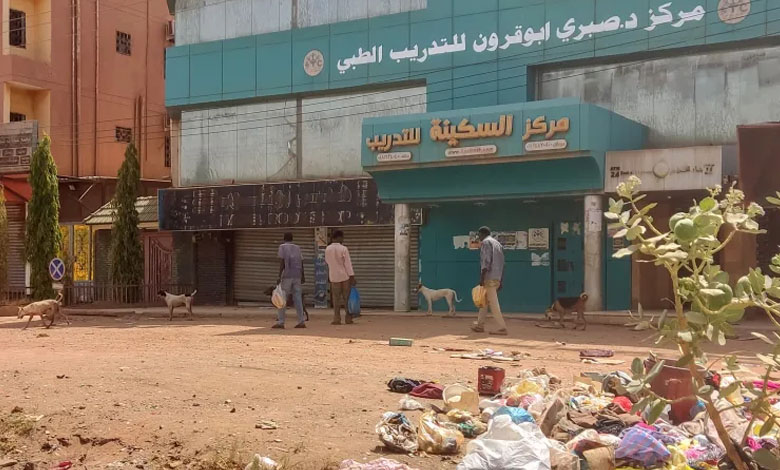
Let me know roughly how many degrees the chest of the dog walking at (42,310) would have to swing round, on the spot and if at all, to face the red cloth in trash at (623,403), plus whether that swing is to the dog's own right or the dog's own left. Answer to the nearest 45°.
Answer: approximately 90° to the dog's own left

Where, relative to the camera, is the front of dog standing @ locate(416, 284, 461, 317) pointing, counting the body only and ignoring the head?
to the viewer's left

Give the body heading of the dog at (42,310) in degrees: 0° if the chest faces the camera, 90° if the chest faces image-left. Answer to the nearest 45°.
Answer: approximately 90°

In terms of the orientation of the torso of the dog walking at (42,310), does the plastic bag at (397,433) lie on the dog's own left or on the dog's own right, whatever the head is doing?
on the dog's own left

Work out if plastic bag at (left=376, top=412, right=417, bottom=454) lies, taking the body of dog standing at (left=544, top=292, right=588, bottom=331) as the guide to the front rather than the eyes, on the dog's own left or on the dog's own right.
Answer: on the dog's own left

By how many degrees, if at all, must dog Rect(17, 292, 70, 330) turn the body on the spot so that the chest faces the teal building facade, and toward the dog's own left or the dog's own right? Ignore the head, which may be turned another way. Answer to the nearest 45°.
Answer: approximately 180°

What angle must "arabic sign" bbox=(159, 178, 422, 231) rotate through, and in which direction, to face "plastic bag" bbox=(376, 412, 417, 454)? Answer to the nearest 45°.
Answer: approximately 45° to its left

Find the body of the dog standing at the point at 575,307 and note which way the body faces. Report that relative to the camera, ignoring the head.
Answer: to the viewer's left
